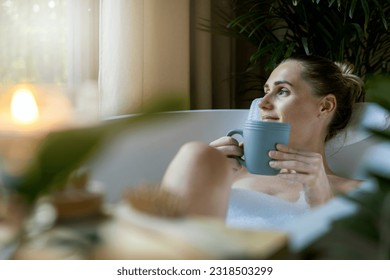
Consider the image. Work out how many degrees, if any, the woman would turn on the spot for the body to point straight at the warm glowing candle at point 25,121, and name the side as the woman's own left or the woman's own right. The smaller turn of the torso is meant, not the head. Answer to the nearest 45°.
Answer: approximately 45° to the woman's own left

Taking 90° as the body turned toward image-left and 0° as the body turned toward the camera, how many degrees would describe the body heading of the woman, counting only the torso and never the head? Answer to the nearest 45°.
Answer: approximately 45°

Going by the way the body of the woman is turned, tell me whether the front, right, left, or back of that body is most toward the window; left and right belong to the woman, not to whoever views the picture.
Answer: right

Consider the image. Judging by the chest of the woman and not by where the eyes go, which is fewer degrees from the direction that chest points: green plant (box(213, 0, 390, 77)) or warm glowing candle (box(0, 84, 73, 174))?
the warm glowing candle
